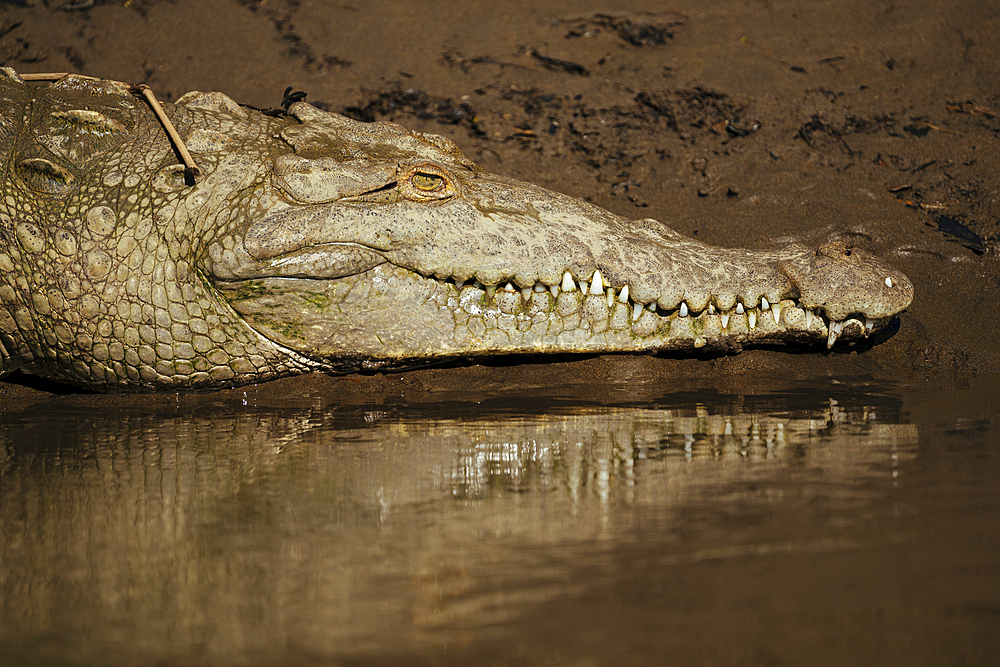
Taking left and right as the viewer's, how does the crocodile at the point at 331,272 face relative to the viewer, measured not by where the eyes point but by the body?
facing to the right of the viewer
